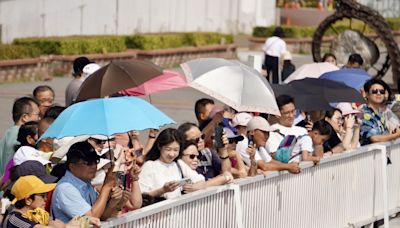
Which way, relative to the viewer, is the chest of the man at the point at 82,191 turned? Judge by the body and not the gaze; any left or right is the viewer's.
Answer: facing the viewer and to the right of the viewer

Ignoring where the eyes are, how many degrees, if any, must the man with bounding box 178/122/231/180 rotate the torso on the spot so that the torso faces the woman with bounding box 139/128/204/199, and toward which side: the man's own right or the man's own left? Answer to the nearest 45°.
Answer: approximately 90° to the man's own right

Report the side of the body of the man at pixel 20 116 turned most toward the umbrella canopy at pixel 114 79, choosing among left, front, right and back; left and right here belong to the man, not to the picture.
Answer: front

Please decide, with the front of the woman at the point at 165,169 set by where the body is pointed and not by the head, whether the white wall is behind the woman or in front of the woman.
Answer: behind

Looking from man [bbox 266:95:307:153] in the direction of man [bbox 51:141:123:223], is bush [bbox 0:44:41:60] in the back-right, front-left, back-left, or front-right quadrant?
back-right

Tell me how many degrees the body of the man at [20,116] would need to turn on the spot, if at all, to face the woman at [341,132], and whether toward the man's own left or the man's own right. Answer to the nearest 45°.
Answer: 0° — they already face them
